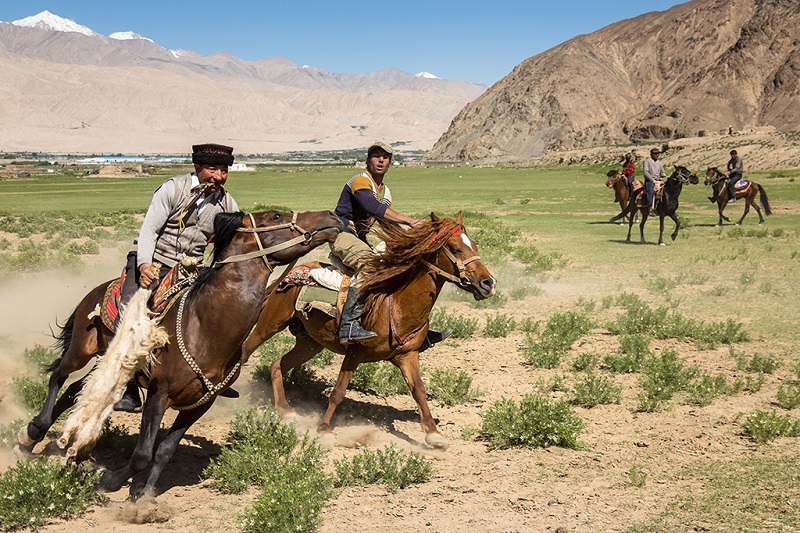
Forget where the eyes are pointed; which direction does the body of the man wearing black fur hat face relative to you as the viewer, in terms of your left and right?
facing the viewer and to the right of the viewer

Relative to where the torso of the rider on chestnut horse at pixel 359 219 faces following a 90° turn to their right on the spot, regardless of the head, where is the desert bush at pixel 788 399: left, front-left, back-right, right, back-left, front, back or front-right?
back-left

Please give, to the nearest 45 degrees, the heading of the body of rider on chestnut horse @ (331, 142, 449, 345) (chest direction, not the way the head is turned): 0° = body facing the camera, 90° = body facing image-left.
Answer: approximately 315°

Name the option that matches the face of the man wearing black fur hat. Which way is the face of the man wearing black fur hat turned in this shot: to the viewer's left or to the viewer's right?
to the viewer's right

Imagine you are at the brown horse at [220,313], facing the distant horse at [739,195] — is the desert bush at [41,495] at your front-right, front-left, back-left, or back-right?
back-left

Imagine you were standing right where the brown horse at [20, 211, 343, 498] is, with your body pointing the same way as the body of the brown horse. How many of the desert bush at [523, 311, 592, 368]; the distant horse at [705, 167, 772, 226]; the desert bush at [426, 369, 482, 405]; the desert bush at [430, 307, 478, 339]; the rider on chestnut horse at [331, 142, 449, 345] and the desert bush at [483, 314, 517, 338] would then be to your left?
6

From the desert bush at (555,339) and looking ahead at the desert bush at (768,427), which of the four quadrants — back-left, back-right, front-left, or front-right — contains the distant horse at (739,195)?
back-left

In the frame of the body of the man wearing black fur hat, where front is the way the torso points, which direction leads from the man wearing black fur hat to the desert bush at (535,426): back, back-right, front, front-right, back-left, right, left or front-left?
front-left

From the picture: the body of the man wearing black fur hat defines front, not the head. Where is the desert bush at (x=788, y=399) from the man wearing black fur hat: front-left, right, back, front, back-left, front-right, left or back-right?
front-left

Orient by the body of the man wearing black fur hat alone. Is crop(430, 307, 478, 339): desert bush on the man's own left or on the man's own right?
on the man's own left
